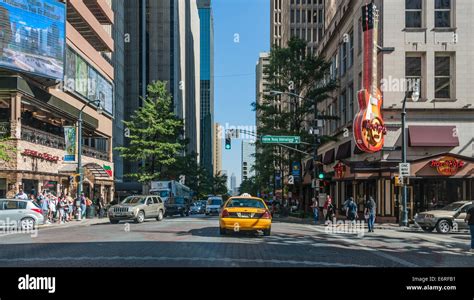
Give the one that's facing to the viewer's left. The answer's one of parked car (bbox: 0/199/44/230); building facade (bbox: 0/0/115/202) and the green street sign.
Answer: the parked car

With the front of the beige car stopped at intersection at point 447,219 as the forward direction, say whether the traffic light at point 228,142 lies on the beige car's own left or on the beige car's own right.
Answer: on the beige car's own right

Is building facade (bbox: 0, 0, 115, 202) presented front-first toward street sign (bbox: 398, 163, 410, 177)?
yes

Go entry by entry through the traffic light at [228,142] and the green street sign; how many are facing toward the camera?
2

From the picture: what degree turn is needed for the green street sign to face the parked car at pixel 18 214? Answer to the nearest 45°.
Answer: approximately 45° to its right

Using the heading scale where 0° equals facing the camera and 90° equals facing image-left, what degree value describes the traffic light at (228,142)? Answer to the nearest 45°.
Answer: approximately 0°

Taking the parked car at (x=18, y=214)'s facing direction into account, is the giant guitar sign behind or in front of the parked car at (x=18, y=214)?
behind

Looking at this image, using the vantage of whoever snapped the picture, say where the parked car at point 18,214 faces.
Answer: facing to the left of the viewer
